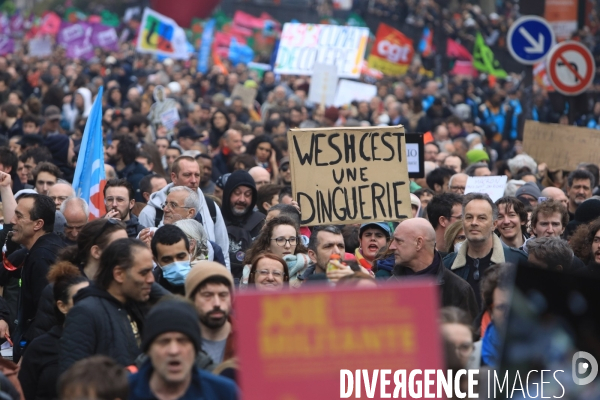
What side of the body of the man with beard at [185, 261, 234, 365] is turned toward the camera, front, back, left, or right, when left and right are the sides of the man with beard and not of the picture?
front

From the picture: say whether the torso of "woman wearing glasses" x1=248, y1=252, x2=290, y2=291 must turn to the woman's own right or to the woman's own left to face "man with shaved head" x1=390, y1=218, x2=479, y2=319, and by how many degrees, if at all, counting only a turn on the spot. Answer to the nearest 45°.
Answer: approximately 135° to the woman's own left

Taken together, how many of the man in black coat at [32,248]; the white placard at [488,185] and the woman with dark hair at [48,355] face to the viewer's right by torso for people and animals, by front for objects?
1

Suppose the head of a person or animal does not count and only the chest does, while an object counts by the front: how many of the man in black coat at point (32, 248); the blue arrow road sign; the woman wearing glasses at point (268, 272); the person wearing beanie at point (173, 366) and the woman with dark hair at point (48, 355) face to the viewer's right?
1

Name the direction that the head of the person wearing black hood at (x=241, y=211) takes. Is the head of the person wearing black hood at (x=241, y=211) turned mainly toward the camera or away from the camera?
toward the camera

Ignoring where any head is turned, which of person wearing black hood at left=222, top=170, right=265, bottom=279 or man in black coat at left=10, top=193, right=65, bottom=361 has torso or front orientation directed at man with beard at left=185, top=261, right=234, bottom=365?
the person wearing black hood

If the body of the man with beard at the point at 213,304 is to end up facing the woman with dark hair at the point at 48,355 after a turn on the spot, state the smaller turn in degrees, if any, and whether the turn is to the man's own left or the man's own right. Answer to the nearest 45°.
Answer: approximately 135° to the man's own right

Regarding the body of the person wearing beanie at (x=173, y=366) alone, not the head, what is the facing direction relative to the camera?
toward the camera

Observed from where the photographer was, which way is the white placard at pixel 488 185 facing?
facing the viewer

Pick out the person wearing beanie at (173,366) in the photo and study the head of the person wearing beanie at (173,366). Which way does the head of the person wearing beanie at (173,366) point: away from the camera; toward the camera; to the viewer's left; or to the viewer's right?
toward the camera

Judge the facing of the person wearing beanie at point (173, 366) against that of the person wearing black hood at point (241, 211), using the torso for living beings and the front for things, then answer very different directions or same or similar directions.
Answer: same or similar directions

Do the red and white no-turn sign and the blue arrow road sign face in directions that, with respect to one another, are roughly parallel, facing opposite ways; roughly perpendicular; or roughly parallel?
roughly parallel
